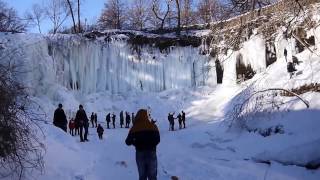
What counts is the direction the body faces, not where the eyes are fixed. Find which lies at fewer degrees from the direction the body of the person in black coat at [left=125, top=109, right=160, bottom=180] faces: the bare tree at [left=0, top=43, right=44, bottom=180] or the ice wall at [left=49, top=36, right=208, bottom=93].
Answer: the ice wall

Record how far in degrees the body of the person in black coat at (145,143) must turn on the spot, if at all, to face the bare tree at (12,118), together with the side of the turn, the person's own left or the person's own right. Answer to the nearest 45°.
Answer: approximately 135° to the person's own left

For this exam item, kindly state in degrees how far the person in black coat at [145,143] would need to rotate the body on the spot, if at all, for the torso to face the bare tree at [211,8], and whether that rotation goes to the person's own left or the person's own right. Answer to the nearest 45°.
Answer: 0° — they already face it

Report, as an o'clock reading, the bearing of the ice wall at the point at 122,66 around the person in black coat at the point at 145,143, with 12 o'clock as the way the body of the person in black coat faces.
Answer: The ice wall is roughly at 12 o'clock from the person in black coat.

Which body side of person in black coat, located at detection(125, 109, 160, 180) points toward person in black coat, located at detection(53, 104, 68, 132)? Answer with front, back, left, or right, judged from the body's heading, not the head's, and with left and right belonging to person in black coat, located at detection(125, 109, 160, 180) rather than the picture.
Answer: front

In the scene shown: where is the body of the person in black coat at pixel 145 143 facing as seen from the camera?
away from the camera
